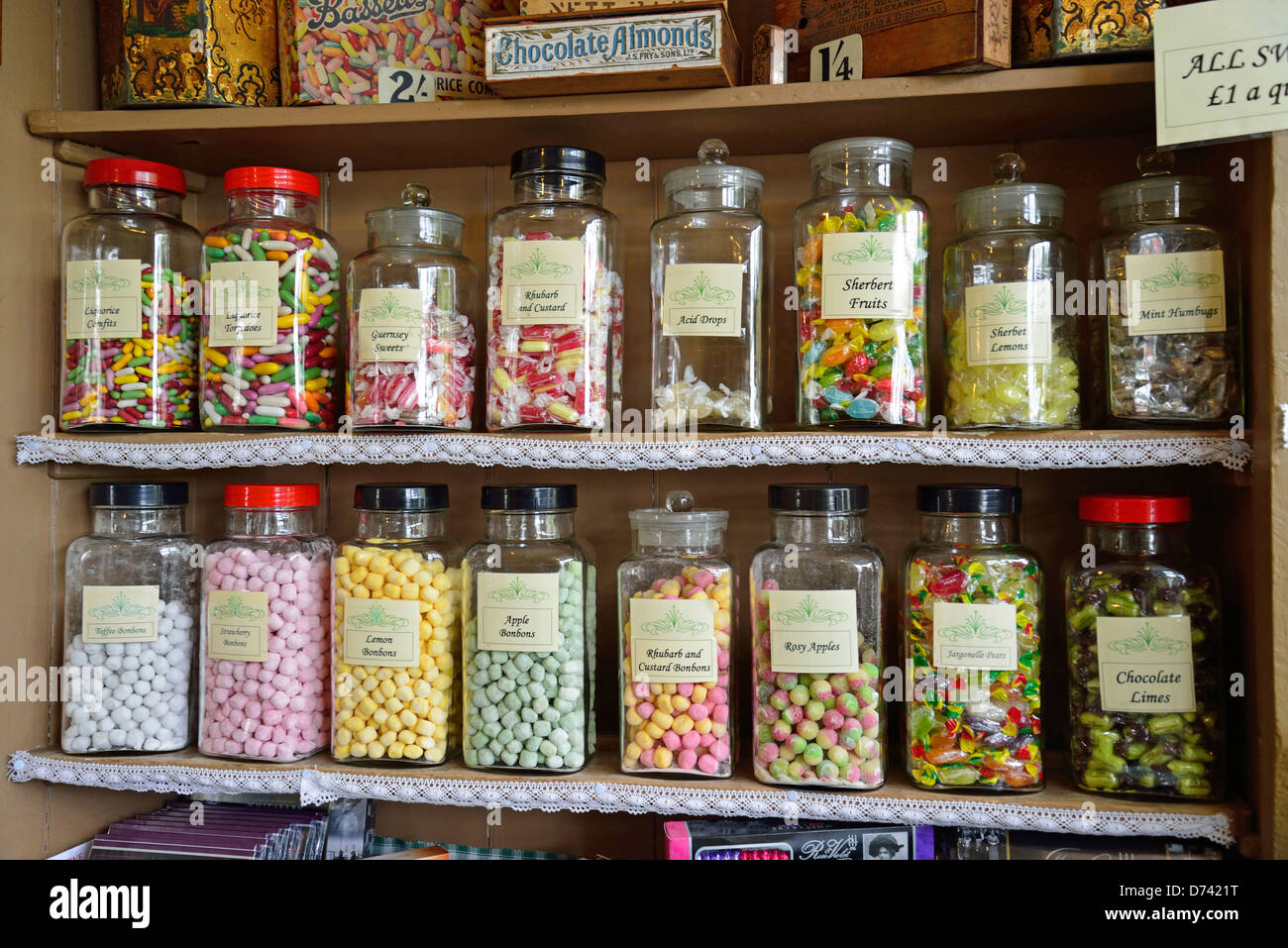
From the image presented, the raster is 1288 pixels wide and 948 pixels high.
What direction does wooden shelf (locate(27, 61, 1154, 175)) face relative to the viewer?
toward the camera

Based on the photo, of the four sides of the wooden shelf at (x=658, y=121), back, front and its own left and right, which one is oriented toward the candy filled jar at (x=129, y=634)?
right

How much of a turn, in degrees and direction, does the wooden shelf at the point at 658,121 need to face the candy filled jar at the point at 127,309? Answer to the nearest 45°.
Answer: approximately 90° to its right
